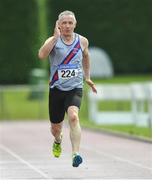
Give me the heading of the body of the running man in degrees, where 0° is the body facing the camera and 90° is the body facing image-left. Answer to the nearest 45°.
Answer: approximately 0°

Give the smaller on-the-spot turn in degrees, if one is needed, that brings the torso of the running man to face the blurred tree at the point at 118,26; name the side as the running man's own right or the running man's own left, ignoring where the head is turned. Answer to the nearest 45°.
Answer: approximately 180°

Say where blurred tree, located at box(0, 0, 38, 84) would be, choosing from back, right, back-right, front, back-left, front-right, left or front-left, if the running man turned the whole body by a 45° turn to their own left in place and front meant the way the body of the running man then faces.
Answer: back-left

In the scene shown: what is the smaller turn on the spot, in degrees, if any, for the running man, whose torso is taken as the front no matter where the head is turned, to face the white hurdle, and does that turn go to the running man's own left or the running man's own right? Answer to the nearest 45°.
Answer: approximately 180°
